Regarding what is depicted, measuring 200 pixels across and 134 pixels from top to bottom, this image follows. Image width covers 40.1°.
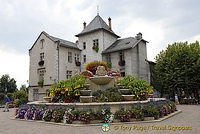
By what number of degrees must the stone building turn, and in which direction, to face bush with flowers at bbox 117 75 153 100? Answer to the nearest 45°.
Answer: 0° — it already faces it

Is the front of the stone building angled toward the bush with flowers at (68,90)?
yes

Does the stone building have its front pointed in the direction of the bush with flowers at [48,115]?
yes

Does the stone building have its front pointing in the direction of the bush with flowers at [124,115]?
yes

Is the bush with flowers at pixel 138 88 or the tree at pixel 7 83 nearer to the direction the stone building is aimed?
the bush with flowers

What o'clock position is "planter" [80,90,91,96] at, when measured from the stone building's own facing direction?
The planter is roughly at 12 o'clock from the stone building.

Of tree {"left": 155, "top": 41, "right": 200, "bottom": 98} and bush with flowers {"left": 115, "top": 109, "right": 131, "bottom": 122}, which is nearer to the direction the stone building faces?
the bush with flowers

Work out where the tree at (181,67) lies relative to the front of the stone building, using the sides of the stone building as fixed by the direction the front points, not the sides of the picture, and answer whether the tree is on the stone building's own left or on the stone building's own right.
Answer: on the stone building's own left

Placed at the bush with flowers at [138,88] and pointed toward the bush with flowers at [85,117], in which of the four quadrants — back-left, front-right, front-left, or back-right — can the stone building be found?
back-right

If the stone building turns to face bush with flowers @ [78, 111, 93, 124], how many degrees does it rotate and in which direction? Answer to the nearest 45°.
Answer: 0° — it already faces it

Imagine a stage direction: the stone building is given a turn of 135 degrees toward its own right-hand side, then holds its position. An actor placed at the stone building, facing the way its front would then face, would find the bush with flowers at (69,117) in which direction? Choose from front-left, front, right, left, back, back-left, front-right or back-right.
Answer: back-left

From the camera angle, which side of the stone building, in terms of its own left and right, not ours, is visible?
front

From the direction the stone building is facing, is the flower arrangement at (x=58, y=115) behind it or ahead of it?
ahead
